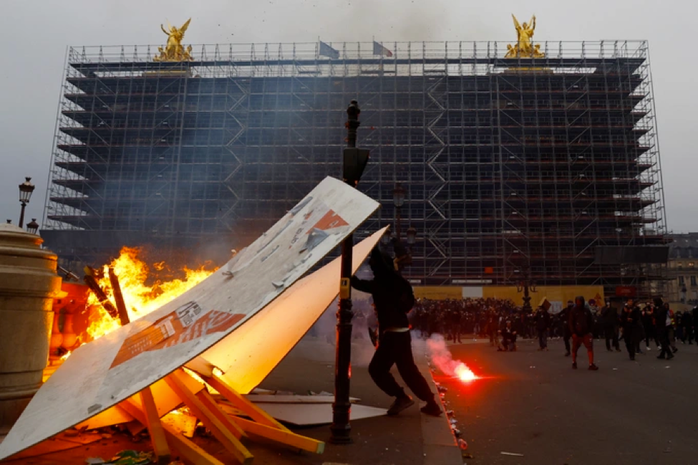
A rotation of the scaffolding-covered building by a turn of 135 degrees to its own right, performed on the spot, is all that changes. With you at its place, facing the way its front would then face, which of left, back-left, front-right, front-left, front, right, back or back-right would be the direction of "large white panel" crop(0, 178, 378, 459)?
back-left

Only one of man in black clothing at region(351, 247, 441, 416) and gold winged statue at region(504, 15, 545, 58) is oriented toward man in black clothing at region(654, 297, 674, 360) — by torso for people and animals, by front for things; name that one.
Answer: the gold winged statue

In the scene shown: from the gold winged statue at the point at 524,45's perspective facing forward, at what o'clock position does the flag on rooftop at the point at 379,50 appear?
The flag on rooftop is roughly at 2 o'clock from the gold winged statue.

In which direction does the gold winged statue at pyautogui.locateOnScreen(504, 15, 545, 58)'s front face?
toward the camera

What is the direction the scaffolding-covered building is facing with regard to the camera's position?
facing the viewer

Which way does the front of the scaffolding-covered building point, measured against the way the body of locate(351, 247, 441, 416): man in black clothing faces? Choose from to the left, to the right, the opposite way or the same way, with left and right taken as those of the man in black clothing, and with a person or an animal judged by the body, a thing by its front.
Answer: to the left

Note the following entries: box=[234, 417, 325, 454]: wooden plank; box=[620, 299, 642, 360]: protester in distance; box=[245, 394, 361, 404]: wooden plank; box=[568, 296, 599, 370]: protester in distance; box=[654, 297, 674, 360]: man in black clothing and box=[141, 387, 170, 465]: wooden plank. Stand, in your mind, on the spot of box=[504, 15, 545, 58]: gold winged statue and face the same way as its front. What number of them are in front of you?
6

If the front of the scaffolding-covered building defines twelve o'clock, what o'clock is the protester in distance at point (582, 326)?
The protester in distance is roughly at 12 o'clock from the scaffolding-covered building.

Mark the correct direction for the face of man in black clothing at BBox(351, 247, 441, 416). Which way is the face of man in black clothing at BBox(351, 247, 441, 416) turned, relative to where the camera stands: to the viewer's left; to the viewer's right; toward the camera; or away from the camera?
to the viewer's left

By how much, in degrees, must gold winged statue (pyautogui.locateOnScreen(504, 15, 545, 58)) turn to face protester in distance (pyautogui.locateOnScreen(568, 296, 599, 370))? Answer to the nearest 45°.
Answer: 0° — it already faces them

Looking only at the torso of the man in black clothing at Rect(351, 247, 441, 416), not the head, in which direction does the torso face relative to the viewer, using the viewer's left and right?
facing to the left of the viewer

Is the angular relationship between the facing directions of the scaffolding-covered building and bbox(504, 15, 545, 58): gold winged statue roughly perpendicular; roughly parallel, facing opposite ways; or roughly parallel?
roughly parallel

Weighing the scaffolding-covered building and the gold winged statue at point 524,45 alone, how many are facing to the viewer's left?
0
